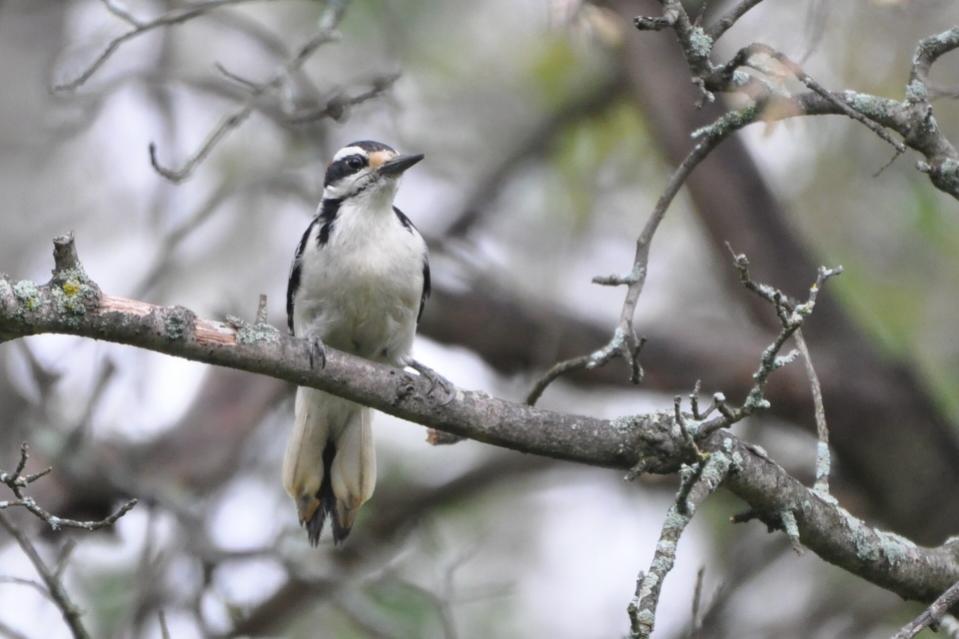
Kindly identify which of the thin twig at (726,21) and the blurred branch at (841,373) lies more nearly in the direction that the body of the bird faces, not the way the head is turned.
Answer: the thin twig

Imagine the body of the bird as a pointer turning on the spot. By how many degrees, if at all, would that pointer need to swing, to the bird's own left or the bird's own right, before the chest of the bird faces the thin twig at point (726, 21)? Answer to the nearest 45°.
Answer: approximately 45° to the bird's own left

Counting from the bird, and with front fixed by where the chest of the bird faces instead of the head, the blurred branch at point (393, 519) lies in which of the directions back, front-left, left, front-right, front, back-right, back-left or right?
back

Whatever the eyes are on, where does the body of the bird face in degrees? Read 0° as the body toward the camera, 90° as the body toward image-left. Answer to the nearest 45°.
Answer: approximately 0°

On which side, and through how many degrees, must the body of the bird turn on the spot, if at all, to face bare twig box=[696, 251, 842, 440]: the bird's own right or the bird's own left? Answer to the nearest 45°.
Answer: approximately 45° to the bird's own left

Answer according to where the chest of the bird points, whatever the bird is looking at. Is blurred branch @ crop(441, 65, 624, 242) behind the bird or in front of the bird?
behind
